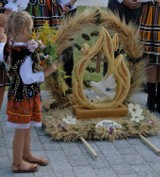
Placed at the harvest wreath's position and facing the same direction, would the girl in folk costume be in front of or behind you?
in front

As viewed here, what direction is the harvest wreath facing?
toward the camera

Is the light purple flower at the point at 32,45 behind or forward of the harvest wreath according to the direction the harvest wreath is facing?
forward
